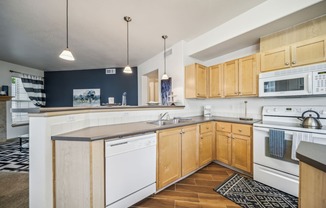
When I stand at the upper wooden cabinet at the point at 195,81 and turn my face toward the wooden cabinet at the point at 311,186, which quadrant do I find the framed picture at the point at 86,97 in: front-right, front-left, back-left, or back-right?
back-right

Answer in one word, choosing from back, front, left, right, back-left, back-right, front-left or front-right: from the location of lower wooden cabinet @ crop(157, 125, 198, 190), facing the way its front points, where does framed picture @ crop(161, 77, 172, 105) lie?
back-left

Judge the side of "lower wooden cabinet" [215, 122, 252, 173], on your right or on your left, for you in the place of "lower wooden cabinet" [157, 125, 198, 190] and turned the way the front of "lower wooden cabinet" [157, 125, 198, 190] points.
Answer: on your left

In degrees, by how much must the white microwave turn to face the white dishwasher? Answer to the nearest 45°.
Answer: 0° — it already faces it

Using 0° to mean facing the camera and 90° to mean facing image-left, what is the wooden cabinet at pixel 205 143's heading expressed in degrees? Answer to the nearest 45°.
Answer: approximately 315°

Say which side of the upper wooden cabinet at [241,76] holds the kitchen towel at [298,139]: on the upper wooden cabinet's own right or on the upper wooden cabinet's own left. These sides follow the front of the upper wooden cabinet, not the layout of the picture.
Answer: on the upper wooden cabinet's own left

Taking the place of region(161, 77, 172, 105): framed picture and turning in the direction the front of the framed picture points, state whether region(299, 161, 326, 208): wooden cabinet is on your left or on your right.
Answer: on your left

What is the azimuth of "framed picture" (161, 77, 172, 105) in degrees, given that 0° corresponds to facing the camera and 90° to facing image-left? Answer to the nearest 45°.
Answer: approximately 45°

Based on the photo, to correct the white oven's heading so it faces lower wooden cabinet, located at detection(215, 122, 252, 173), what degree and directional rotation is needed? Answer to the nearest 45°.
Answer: approximately 45° to its right

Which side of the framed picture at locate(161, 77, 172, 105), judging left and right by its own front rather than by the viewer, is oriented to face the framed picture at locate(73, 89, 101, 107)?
right
